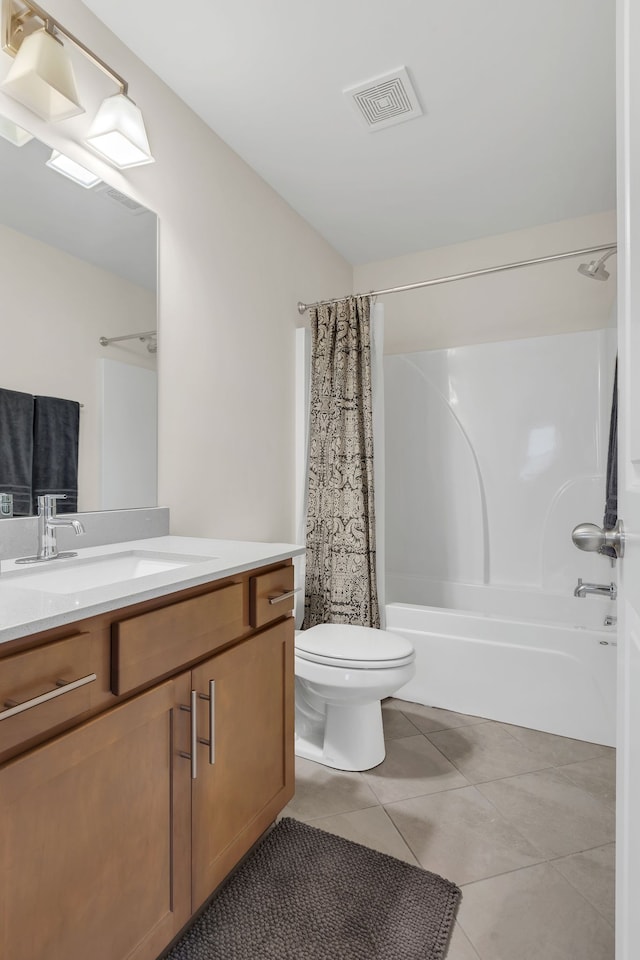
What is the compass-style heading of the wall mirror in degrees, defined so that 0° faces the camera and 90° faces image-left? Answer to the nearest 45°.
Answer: approximately 315°

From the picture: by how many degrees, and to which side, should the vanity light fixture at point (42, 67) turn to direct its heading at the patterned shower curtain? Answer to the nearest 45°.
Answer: approximately 90° to its left

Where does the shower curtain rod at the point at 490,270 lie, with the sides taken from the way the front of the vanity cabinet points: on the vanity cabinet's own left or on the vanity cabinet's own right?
on the vanity cabinet's own left

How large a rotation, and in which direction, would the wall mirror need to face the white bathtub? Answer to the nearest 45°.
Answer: approximately 45° to its left
